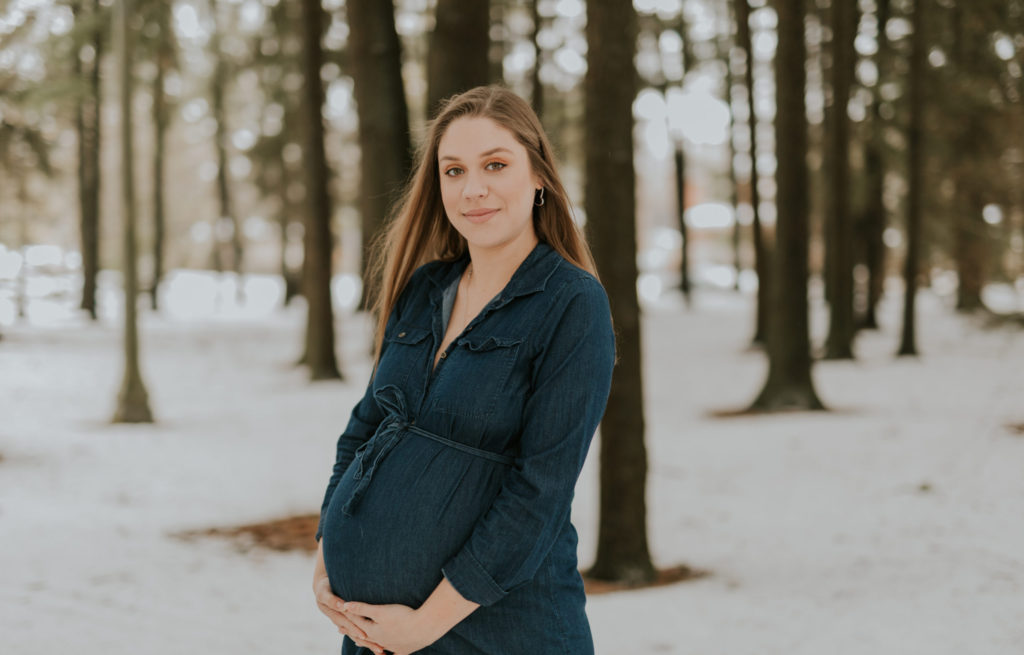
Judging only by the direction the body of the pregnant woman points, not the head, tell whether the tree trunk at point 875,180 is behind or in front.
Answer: behind

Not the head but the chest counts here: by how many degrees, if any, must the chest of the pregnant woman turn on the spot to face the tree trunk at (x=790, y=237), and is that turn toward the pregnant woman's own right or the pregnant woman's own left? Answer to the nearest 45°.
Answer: approximately 135° to the pregnant woman's own right

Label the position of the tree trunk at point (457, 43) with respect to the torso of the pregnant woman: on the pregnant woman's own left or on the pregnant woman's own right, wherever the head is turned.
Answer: on the pregnant woman's own right

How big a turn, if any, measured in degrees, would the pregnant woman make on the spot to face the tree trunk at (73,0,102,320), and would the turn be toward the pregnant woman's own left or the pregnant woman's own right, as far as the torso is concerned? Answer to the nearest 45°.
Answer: approximately 135° to the pregnant woman's own right

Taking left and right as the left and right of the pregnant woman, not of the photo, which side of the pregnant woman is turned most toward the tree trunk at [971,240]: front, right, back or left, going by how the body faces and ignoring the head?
back

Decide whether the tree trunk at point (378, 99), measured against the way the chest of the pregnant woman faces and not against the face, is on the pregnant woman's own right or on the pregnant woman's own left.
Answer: on the pregnant woman's own right

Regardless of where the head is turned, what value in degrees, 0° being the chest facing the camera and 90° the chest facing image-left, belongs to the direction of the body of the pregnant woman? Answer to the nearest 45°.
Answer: approximately 45°

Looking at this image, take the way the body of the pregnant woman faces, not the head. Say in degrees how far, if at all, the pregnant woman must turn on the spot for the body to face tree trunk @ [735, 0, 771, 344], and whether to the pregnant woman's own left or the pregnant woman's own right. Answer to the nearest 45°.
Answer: approximately 135° to the pregnant woman's own right

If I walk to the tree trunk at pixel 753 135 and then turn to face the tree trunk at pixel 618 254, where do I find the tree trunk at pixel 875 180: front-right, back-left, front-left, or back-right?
back-left

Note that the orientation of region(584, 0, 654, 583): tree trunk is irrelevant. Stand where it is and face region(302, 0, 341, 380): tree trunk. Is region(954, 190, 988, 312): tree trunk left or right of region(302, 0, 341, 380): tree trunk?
right
